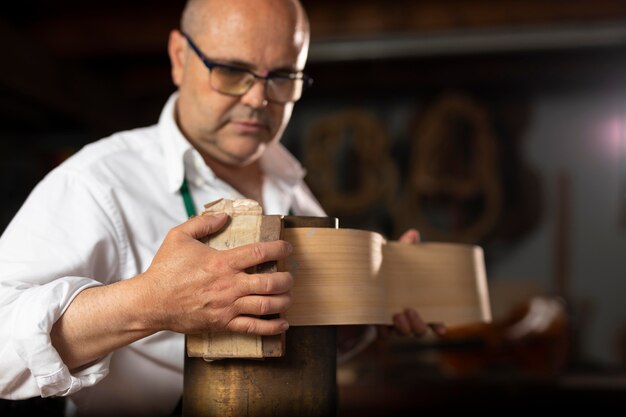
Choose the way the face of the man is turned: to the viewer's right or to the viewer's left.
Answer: to the viewer's right

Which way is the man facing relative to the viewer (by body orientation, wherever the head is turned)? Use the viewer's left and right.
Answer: facing the viewer and to the right of the viewer

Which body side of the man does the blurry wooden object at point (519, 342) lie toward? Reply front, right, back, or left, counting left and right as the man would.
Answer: left
